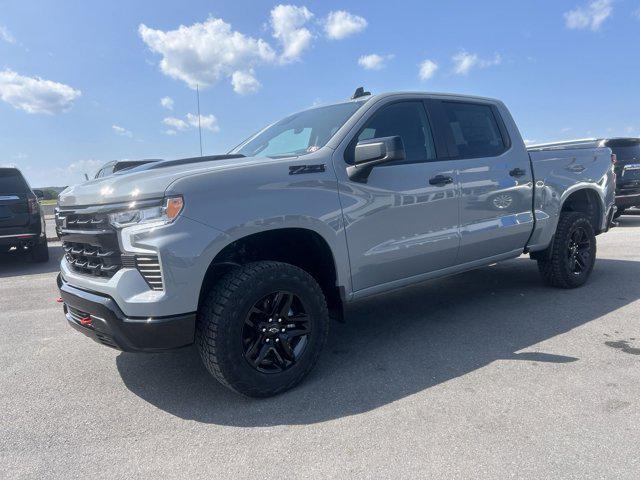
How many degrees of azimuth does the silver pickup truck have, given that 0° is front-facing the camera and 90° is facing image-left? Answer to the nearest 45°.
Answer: approximately 45°

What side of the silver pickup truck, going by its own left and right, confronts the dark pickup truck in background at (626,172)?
back

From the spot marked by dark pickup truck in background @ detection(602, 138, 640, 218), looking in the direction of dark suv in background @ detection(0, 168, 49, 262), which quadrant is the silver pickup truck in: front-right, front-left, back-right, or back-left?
front-left

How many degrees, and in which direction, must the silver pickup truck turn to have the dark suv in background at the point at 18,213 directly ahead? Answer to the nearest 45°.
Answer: approximately 90° to its right

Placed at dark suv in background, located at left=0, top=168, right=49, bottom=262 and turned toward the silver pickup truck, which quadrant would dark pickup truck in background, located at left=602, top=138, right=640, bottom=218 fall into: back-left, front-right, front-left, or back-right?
front-left
